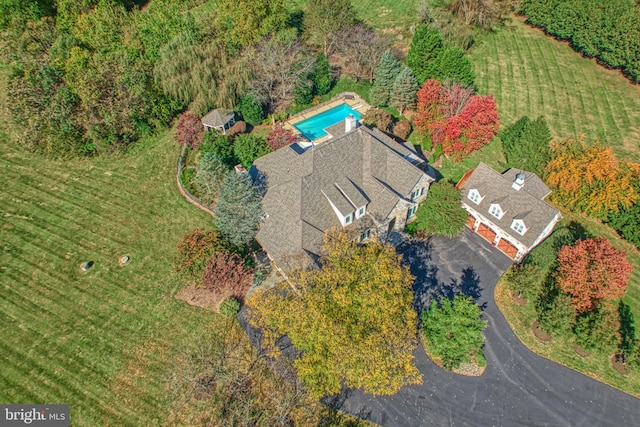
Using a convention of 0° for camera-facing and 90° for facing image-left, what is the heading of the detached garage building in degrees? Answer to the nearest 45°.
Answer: approximately 45°

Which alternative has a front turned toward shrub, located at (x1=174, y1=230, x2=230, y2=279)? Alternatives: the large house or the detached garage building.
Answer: the detached garage building

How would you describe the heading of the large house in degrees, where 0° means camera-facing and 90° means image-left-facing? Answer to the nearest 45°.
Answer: approximately 315°

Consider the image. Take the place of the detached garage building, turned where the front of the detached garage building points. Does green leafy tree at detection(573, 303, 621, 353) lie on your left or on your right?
on your left

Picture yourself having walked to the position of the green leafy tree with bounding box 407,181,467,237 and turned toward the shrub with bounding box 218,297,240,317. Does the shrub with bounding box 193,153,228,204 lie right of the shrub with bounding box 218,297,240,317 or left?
right

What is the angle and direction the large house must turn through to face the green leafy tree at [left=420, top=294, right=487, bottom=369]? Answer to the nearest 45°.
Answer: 0° — it already faces it

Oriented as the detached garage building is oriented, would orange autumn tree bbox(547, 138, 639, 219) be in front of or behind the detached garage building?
behind

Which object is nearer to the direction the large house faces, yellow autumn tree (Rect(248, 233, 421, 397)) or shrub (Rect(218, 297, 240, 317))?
the yellow autumn tree

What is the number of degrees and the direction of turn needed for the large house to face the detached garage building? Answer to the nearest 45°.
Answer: approximately 45° to its left

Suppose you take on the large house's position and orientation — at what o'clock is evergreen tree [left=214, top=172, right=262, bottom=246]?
The evergreen tree is roughly at 4 o'clock from the large house.

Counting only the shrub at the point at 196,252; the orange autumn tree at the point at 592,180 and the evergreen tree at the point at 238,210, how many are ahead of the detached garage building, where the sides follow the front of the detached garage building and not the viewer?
2

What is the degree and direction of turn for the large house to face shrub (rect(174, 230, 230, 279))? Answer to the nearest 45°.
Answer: approximately 90° to its right
